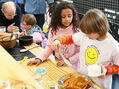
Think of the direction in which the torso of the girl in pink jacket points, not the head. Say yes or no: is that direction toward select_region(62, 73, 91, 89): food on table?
yes

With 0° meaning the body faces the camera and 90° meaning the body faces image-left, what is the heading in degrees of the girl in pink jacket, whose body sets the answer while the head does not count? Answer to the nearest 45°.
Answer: approximately 0°

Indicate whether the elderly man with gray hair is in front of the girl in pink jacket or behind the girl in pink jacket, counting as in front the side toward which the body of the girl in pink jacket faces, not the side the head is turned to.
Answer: behind
